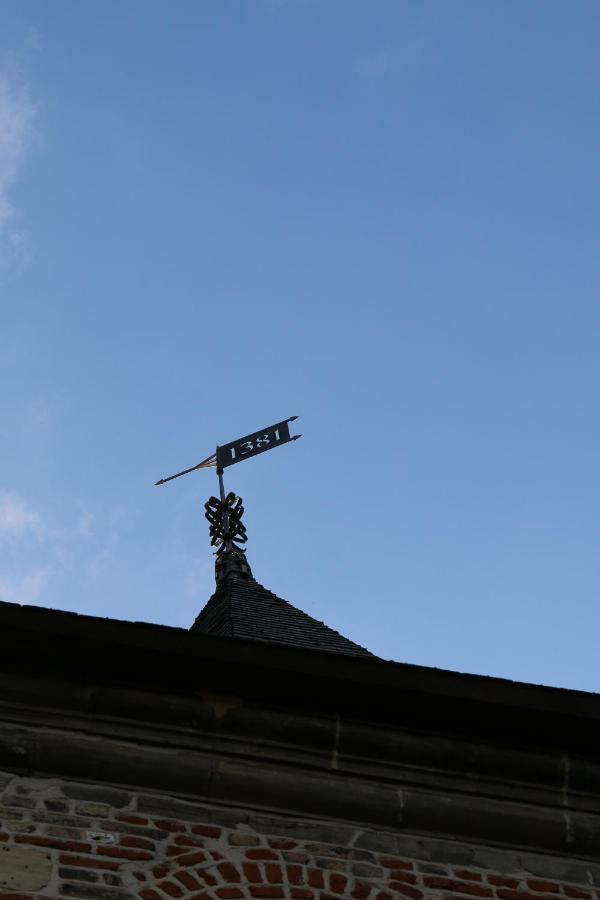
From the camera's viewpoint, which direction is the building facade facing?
toward the camera

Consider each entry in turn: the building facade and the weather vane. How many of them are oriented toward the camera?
1

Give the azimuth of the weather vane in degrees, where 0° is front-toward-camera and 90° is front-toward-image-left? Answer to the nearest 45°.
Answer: approximately 135°
